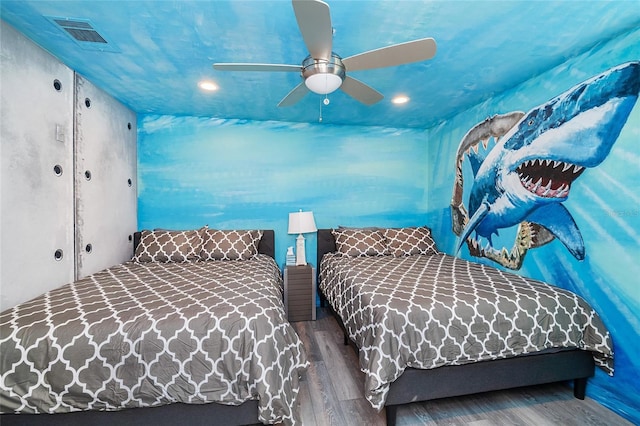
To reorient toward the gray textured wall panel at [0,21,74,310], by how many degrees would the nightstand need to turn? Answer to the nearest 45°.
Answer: approximately 45° to its right

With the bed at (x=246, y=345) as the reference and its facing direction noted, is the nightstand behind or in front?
behind

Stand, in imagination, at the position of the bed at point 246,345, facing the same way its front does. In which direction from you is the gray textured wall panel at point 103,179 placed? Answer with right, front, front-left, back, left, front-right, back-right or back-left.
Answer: back-right

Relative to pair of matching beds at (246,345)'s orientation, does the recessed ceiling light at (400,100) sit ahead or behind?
behind

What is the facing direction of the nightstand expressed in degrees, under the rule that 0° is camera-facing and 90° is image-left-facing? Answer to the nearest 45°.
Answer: approximately 0°

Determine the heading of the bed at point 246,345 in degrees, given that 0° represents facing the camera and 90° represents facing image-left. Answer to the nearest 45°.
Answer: approximately 0°

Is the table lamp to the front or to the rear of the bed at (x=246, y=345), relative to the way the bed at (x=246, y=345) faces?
to the rear

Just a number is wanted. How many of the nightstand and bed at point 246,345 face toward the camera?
2
